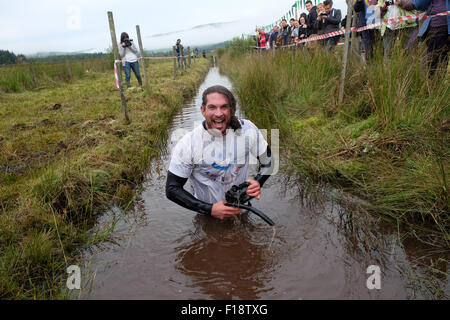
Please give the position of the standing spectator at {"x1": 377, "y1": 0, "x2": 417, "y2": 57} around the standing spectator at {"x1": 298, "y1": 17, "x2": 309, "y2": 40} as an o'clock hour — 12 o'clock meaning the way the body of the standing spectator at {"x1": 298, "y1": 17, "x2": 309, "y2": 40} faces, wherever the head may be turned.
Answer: the standing spectator at {"x1": 377, "y1": 0, "x2": 417, "y2": 57} is roughly at 10 o'clock from the standing spectator at {"x1": 298, "y1": 17, "x2": 309, "y2": 40}.

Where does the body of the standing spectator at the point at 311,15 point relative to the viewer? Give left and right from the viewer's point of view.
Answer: facing the viewer and to the left of the viewer

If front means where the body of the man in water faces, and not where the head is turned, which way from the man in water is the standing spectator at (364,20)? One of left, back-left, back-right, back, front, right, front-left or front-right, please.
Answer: back-left

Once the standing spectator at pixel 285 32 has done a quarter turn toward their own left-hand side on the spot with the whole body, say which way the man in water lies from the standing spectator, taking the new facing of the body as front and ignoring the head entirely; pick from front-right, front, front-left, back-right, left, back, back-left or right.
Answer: front-right

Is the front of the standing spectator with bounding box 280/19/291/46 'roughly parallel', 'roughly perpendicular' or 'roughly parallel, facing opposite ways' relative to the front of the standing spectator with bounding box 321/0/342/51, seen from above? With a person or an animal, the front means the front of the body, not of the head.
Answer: roughly parallel

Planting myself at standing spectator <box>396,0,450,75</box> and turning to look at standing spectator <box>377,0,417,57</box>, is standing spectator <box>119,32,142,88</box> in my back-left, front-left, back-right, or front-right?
front-left

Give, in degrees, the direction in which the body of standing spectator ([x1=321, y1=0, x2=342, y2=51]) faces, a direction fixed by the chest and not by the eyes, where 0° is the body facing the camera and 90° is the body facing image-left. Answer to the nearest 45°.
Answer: approximately 45°

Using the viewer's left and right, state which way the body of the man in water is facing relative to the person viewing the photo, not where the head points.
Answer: facing the viewer

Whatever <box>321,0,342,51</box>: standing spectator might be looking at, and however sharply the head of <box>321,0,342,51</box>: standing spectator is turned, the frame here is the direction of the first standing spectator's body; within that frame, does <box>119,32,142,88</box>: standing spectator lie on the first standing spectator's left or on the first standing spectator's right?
on the first standing spectator's right

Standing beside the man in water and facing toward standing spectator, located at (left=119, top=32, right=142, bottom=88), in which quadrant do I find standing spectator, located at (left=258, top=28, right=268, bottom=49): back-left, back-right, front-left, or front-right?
front-right

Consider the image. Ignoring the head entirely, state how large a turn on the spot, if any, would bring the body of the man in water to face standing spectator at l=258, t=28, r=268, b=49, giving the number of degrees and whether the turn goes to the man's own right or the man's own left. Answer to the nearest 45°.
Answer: approximately 180°
